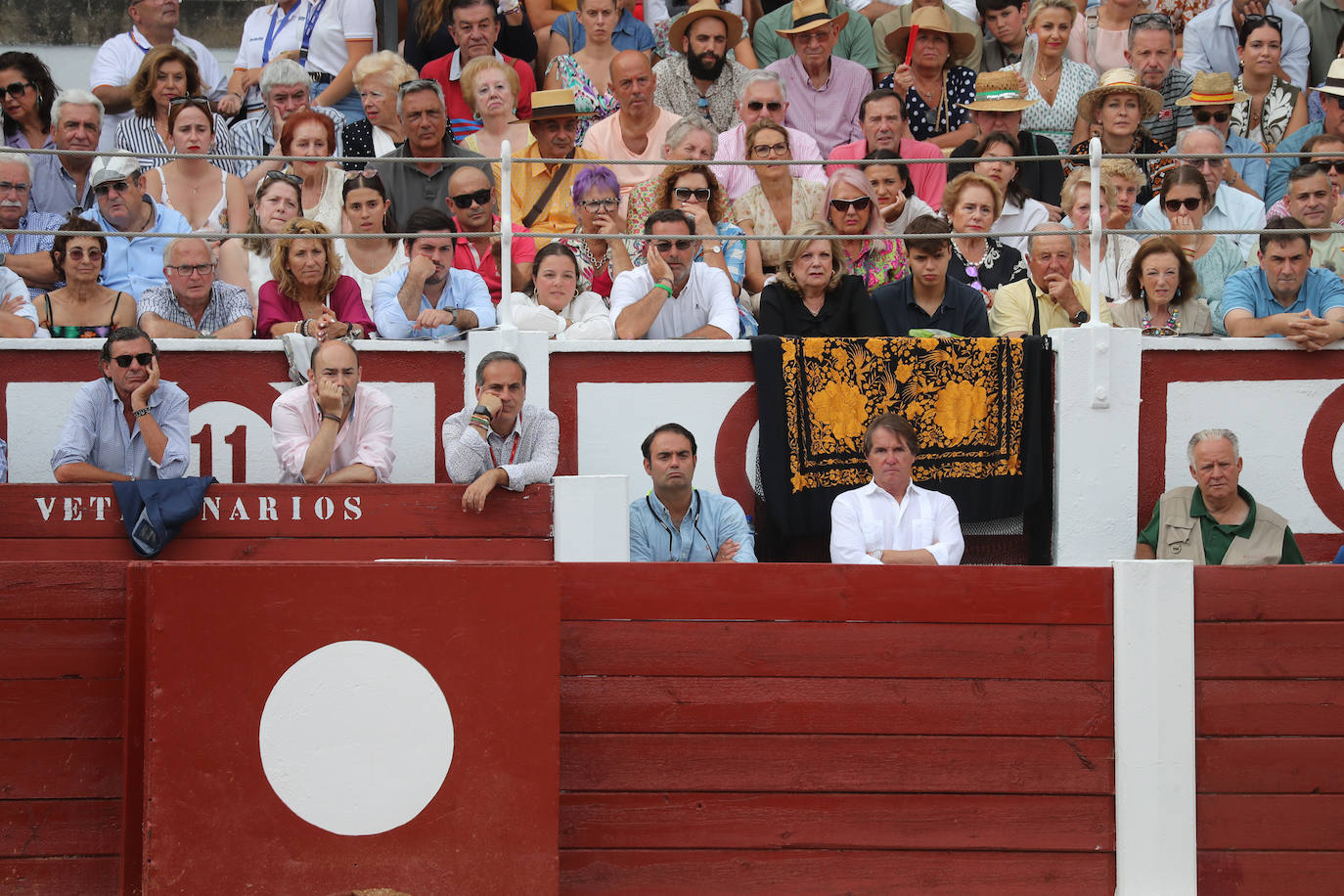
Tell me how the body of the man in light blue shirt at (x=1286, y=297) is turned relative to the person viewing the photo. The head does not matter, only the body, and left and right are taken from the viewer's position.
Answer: facing the viewer

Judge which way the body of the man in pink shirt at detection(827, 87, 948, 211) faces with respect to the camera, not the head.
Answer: toward the camera

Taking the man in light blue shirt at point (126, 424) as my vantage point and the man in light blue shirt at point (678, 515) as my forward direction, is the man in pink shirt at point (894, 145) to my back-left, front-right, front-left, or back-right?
front-left

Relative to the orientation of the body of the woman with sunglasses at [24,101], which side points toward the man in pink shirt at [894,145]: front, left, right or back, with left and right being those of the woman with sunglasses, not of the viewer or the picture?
left

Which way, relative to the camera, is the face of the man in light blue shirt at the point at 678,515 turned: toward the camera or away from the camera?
toward the camera

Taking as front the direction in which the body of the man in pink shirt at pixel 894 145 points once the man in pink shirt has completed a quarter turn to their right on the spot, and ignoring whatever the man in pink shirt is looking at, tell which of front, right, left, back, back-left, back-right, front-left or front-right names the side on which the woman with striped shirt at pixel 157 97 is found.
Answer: front

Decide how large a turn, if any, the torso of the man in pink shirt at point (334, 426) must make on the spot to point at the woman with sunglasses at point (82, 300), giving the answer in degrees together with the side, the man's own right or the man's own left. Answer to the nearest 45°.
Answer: approximately 135° to the man's own right

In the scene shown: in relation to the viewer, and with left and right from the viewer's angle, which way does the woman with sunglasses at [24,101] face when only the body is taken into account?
facing the viewer and to the left of the viewer

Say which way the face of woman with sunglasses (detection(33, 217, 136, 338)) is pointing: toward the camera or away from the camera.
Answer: toward the camera

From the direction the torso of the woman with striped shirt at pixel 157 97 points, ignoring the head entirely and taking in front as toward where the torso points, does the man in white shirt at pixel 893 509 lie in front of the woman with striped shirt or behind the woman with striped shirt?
in front

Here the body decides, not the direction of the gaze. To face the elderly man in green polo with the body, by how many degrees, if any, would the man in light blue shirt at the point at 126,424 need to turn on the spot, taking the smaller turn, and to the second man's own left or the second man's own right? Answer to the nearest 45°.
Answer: approximately 90° to the second man's own left

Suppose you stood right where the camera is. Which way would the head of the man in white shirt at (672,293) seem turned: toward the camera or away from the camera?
toward the camera

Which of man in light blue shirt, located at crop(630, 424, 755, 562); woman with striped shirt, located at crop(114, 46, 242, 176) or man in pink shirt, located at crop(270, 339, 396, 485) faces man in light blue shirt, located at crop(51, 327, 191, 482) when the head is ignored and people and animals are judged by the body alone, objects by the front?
the woman with striped shirt

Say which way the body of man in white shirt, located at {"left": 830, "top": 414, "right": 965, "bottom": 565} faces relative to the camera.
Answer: toward the camera

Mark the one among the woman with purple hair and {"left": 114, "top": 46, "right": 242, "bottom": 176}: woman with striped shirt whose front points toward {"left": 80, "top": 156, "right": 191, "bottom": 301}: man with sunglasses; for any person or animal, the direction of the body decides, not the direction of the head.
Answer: the woman with striped shirt

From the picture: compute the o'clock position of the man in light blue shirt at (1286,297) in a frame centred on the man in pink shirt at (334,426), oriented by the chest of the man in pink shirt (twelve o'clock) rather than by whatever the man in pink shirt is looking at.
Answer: The man in light blue shirt is roughly at 9 o'clock from the man in pink shirt.

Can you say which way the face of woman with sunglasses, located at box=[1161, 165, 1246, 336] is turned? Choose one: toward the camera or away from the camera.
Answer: toward the camera

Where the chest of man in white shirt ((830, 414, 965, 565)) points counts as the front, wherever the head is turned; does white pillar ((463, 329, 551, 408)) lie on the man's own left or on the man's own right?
on the man's own right

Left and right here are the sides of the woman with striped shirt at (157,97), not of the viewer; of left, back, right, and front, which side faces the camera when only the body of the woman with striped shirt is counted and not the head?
front
